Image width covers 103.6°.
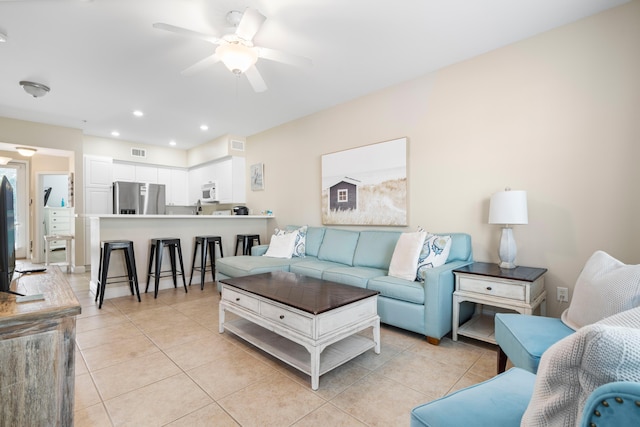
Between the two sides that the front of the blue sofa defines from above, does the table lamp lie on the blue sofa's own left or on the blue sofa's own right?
on the blue sofa's own left

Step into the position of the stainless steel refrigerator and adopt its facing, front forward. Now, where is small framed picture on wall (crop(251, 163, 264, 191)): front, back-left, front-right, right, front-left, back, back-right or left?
front-left

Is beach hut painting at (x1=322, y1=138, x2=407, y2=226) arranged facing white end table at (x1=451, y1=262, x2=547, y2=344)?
no

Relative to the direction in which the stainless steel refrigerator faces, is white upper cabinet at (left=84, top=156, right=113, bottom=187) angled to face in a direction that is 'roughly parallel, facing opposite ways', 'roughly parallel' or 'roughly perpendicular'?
roughly parallel

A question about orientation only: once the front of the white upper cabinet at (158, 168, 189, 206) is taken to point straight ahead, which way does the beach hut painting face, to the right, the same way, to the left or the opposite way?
to the right

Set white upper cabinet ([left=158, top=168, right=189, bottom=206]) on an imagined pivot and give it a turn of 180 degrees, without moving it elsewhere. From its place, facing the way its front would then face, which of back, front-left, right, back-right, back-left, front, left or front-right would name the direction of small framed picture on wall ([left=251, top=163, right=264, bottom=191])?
back-right

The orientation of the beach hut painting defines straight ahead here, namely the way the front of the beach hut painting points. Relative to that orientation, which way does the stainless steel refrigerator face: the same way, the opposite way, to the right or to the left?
to the left

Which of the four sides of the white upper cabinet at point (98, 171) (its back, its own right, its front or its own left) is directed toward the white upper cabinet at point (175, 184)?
left

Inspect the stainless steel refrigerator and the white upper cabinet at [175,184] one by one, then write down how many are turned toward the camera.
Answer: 2

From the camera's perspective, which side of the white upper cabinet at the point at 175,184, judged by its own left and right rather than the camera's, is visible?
front

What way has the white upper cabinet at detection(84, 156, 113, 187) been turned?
toward the camera

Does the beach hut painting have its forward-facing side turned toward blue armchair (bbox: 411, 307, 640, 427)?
no

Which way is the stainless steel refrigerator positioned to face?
toward the camera

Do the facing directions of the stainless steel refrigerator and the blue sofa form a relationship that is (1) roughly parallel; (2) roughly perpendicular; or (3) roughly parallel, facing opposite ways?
roughly perpendicular

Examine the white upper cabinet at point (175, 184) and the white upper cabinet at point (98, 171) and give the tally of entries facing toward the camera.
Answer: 2

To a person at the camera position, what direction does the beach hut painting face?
facing the viewer and to the left of the viewer
